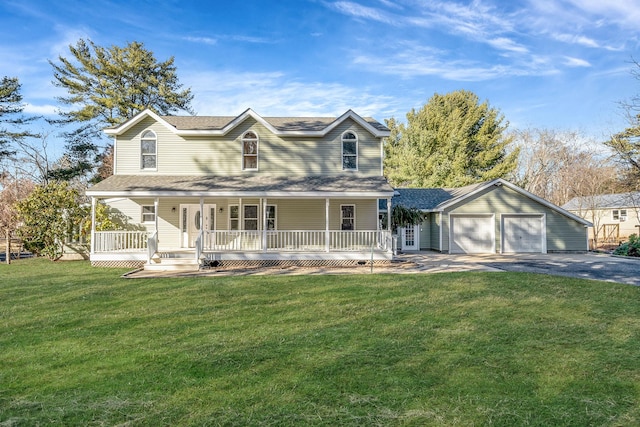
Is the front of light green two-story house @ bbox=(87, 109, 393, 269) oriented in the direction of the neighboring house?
no

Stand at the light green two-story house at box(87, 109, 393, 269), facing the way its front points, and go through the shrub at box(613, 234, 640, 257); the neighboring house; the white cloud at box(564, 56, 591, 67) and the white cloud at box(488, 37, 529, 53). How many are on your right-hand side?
0

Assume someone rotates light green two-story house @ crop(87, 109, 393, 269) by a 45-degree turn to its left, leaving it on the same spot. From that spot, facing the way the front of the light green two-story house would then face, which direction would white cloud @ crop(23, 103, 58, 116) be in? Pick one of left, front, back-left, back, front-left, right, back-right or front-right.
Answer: back

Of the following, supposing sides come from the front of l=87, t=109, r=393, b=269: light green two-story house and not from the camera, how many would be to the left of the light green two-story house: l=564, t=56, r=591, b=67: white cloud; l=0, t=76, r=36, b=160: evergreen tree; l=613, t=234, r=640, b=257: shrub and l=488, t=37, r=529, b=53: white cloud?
3

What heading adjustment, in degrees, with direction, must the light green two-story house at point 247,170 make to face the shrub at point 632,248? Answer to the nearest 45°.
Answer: approximately 90° to its left

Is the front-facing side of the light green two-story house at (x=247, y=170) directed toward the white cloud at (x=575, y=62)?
no

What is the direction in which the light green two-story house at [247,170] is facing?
toward the camera

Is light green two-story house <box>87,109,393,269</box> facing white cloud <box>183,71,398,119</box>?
no

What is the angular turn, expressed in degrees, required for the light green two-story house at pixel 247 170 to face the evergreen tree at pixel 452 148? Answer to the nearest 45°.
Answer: approximately 135° to its left

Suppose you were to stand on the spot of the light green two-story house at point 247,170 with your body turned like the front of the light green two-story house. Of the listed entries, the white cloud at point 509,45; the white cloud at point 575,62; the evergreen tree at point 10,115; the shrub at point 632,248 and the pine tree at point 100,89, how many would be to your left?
3
